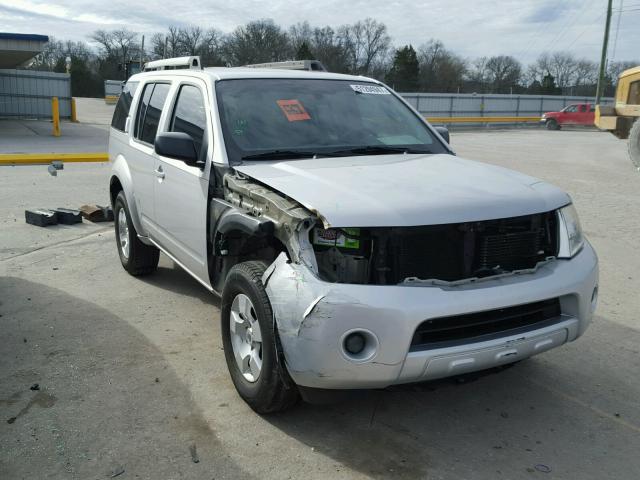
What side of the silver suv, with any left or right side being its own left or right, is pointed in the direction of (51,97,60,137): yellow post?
back

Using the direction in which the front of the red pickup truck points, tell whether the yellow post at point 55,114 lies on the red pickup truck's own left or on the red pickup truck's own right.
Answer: on the red pickup truck's own left

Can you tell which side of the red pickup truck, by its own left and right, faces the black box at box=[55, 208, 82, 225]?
left

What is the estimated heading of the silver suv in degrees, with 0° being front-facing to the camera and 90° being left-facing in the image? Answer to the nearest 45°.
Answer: approximately 315°

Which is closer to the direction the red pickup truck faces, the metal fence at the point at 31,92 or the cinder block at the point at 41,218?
the metal fence

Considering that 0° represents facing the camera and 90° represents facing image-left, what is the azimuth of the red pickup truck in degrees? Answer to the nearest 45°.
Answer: approximately 90°

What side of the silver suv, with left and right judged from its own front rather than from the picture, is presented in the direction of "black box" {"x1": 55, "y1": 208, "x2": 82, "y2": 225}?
back

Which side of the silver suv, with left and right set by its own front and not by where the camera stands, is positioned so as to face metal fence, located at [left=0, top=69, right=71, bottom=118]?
back
